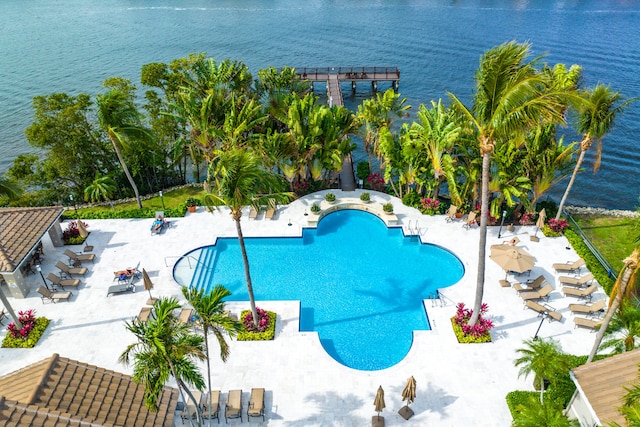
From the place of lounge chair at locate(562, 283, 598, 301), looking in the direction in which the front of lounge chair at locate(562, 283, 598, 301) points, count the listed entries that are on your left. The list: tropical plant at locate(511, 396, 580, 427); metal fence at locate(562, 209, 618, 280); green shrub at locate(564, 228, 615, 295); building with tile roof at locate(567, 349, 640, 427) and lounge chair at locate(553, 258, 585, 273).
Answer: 2

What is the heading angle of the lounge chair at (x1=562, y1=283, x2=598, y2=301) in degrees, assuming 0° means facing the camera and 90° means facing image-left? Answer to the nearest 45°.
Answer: approximately 90°

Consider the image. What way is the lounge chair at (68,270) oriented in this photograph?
to the viewer's right

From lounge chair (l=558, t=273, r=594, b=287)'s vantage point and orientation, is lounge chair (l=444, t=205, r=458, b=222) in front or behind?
in front

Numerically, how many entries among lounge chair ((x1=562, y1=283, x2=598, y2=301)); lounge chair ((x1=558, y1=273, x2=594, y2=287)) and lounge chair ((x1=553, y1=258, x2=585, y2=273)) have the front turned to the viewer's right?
0

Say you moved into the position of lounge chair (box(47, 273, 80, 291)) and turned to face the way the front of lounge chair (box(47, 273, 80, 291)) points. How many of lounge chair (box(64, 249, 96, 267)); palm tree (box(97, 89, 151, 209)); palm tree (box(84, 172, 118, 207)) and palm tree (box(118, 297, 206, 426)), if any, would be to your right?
1

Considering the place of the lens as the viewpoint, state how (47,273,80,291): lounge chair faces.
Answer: facing to the right of the viewer

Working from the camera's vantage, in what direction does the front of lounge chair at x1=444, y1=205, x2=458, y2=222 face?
facing the viewer and to the left of the viewer

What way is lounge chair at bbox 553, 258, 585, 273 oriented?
to the viewer's left

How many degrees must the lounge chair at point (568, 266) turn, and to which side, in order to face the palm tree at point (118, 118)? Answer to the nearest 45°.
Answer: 0° — it already faces it

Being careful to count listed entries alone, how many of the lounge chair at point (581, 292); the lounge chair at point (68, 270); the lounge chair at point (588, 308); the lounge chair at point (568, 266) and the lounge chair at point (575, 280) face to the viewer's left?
4

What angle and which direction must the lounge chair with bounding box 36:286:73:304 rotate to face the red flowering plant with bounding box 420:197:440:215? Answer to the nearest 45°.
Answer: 0° — it already faces it

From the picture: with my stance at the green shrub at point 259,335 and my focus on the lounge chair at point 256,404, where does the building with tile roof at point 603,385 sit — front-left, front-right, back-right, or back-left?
front-left

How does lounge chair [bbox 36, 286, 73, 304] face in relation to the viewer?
to the viewer's right

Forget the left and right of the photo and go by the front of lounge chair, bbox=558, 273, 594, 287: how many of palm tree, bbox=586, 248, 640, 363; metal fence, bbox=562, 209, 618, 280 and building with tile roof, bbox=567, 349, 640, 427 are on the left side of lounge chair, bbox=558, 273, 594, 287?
2

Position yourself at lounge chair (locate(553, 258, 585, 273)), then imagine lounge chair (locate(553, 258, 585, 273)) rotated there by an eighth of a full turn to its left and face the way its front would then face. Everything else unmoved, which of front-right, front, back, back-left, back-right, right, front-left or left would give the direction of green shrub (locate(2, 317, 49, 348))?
front

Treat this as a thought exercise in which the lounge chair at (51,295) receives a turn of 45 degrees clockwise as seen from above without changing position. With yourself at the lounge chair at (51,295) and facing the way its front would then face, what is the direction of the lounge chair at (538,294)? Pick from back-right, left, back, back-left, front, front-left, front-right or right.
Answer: front

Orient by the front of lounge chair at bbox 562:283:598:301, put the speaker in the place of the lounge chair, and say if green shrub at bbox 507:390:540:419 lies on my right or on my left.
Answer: on my left

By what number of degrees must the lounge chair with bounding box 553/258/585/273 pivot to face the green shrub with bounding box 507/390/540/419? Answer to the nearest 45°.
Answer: approximately 90° to its left

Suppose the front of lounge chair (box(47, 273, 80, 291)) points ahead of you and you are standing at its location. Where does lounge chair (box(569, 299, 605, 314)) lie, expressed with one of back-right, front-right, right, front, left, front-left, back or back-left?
front-right
